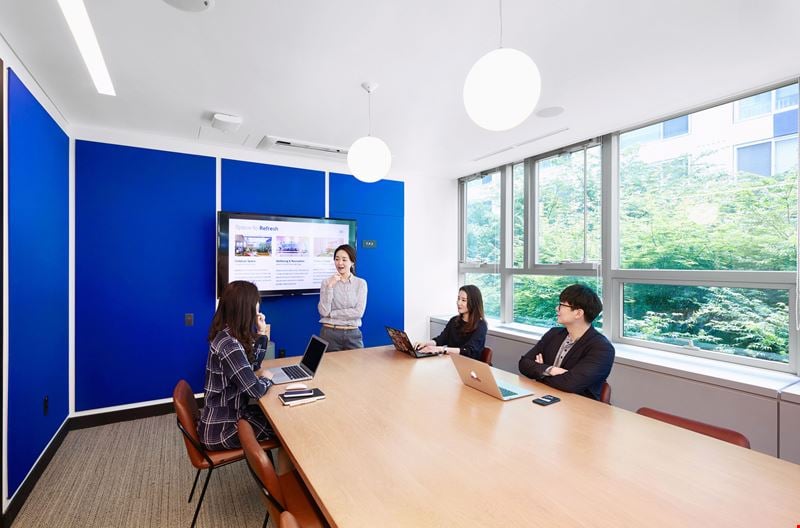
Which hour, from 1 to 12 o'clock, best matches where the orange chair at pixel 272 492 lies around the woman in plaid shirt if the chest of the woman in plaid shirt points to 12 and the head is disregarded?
The orange chair is roughly at 4 o'clock from the woman in plaid shirt.

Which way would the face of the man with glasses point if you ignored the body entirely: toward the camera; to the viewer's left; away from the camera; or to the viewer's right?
to the viewer's left

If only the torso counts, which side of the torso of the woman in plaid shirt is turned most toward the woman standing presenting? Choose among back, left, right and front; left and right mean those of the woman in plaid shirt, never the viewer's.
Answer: front

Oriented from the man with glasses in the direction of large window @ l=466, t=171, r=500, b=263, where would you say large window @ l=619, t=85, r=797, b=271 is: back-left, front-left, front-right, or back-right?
front-right

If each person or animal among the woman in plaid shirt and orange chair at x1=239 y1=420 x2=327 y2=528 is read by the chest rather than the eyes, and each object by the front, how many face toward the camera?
0

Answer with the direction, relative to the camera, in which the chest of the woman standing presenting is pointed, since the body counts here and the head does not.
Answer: toward the camera

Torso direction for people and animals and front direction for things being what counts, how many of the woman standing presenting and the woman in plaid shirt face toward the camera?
1

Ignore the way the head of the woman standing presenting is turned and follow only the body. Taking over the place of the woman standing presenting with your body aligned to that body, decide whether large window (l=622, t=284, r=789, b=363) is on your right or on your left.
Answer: on your left

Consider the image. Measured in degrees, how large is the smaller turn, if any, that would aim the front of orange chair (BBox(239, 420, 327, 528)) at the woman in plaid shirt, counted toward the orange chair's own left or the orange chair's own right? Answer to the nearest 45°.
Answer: approximately 45° to the orange chair's own left

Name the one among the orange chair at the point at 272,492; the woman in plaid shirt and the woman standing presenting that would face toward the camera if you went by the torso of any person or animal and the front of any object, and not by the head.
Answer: the woman standing presenting

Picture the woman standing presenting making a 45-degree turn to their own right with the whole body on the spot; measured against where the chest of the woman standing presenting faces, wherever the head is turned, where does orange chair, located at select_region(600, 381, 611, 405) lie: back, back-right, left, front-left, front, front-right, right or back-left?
left

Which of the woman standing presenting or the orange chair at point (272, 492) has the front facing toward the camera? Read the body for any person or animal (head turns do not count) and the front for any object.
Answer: the woman standing presenting

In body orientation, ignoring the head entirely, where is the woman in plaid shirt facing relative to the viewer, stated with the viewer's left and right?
facing away from the viewer and to the right of the viewer

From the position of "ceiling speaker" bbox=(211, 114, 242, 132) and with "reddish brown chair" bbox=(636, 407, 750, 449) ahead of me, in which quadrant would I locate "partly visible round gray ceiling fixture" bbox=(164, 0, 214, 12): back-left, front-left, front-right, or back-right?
front-right

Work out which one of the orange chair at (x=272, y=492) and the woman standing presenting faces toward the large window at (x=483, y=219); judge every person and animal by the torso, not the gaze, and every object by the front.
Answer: the orange chair
